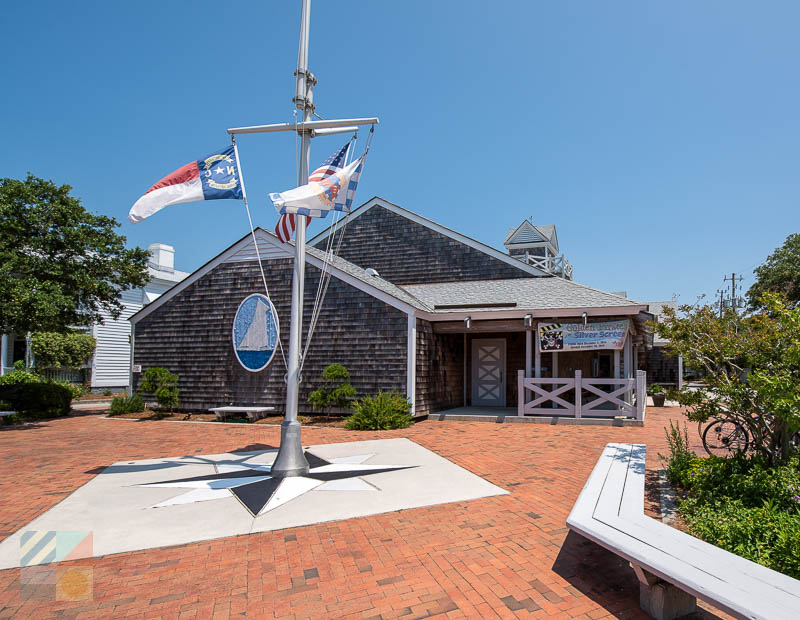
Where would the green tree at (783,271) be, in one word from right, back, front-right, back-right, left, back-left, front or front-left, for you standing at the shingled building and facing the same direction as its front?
back-left

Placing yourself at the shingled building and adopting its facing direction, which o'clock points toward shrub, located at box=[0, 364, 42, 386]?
The shrub is roughly at 3 o'clock from the shingled building.

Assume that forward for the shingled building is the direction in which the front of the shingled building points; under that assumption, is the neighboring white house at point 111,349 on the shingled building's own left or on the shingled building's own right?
on the shingled building's own right

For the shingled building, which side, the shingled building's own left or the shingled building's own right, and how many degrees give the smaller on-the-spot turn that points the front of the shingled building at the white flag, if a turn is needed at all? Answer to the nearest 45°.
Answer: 0° — it already faces it

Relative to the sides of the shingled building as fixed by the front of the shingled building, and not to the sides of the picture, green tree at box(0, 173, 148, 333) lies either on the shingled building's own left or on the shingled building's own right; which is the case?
on the shingled building's own right

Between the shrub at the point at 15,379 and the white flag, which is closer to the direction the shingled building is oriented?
the white flag

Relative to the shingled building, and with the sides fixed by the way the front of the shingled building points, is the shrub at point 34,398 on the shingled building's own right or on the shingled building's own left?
on the shingled building's own right

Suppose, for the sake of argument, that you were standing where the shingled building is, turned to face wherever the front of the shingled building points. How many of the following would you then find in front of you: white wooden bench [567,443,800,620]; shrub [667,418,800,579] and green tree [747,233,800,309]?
2

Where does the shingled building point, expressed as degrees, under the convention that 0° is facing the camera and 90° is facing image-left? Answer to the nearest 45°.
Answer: approximately 0°

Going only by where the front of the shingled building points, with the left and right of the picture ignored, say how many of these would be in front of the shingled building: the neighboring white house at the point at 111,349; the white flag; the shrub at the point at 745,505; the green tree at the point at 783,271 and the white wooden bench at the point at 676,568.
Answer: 3
